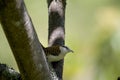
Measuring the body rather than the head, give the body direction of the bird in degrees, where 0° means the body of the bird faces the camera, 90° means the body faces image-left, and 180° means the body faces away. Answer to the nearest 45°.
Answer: approximately 270°

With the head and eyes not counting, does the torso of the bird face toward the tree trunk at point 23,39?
no
